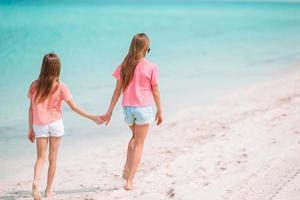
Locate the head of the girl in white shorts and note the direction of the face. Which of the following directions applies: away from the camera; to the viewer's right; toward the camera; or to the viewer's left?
away from the camera

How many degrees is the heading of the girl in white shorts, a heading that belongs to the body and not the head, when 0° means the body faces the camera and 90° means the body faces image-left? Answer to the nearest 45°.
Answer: approximately 180°

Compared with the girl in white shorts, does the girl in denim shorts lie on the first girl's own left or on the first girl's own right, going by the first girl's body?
on the first girl's own right
